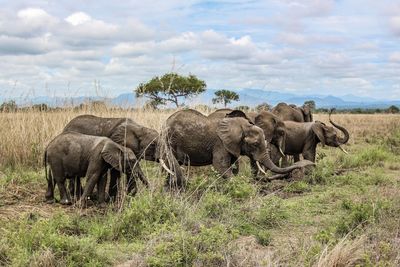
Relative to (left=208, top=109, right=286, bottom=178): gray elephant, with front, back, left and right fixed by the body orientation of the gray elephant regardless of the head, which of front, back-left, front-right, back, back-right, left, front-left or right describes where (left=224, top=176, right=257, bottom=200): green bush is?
right

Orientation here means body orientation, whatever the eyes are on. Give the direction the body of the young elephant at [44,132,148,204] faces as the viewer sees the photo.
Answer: to the viewer's right

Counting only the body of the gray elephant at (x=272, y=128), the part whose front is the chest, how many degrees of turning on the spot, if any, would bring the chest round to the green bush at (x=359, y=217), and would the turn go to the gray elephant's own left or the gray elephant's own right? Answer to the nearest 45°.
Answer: approximately 90° to the gray elephant's own right

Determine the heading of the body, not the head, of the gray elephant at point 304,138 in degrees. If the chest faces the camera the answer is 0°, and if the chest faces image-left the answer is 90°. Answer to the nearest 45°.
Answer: approximately 270°

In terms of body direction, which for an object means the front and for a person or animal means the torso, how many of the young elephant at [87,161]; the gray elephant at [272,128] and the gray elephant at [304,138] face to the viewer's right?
3

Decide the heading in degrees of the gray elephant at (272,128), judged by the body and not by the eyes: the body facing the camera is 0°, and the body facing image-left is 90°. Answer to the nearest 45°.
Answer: approximately 270°

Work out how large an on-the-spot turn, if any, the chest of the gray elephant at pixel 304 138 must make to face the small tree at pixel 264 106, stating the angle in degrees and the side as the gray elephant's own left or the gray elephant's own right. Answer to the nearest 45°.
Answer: approximately 90° to the gray elephant's own left

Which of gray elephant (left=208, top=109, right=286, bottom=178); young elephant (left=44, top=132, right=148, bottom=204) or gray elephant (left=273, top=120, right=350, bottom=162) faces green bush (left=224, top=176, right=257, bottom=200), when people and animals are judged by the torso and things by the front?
the young elephant

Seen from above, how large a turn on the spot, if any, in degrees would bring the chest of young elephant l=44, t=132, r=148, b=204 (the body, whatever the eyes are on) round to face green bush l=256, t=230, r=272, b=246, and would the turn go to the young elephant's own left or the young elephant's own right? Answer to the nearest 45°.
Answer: approximately 45° to the young elephant's own right

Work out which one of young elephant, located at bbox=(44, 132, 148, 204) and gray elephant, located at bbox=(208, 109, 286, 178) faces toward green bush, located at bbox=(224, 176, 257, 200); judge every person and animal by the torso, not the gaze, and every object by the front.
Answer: the young elephant

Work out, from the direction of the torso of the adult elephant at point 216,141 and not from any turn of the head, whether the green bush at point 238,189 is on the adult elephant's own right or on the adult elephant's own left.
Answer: on the adult elephant's own right

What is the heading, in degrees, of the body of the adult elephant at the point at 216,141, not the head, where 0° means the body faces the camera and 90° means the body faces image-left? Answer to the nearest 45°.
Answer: approximately 270°

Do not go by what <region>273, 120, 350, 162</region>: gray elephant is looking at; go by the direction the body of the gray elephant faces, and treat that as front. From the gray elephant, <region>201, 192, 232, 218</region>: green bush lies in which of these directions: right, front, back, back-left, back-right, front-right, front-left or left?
right

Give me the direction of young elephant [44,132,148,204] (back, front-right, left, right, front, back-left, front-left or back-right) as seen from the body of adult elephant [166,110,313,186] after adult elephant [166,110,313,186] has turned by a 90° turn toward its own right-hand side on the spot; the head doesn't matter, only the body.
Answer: front-right

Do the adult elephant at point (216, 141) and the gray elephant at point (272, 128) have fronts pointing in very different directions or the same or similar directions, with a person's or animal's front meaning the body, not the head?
same or similar directions

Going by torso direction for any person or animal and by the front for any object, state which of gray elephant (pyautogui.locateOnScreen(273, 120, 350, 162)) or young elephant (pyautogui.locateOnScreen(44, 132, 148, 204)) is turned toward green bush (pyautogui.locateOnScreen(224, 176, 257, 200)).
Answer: the young elephant
